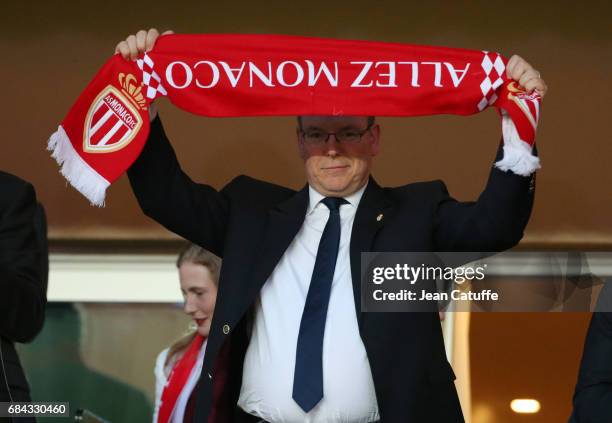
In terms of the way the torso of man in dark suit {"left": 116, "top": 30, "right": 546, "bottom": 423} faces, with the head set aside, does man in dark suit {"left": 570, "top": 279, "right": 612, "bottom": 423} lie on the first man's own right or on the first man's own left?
on the first man's own left

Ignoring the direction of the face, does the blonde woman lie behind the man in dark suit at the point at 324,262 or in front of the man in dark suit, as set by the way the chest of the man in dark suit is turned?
behind

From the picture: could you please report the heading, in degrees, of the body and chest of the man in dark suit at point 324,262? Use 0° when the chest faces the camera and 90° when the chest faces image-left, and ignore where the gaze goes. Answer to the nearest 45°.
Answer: approximately 0°
